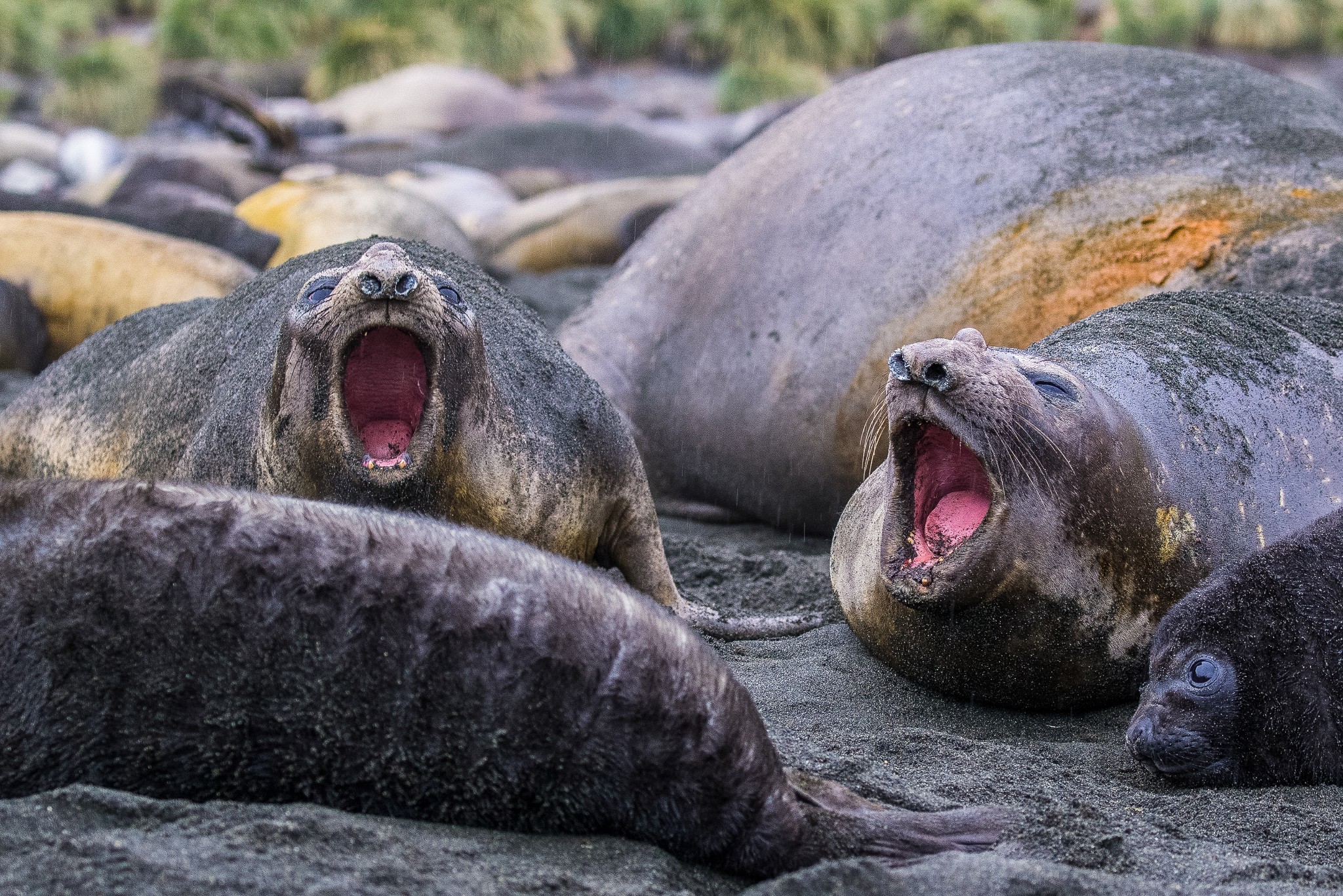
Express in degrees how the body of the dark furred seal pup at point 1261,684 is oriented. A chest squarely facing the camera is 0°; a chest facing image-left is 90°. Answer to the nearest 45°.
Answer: approximately 90°

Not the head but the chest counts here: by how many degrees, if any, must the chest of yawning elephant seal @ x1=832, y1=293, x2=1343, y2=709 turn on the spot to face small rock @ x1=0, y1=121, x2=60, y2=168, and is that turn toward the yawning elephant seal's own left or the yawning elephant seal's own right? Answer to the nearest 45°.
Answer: approximately 90° to the yawning elephant seal's own right

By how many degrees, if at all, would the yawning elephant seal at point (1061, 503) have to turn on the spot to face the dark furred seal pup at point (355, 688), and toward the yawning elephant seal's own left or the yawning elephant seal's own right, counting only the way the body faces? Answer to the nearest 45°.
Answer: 0° — it already faces it

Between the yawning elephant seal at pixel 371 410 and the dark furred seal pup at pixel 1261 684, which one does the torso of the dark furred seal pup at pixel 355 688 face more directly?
the yawning elephant seal

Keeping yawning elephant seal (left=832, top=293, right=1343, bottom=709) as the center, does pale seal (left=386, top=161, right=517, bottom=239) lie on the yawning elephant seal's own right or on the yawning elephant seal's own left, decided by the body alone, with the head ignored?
on the yawning elephant seal's own right

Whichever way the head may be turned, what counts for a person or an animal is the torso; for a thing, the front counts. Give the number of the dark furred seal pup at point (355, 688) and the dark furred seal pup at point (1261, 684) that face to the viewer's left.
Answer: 2

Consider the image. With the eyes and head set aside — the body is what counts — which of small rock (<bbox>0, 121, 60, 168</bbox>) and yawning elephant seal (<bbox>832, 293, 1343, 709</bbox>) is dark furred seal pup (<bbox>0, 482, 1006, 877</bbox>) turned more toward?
the small rock

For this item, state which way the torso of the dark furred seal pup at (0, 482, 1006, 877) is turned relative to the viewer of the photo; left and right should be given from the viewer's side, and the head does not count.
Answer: facing to the left of the viewer

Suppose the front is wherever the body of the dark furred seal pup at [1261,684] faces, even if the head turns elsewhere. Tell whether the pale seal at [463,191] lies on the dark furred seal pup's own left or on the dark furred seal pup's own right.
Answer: on the dark furred seal pup's own right
